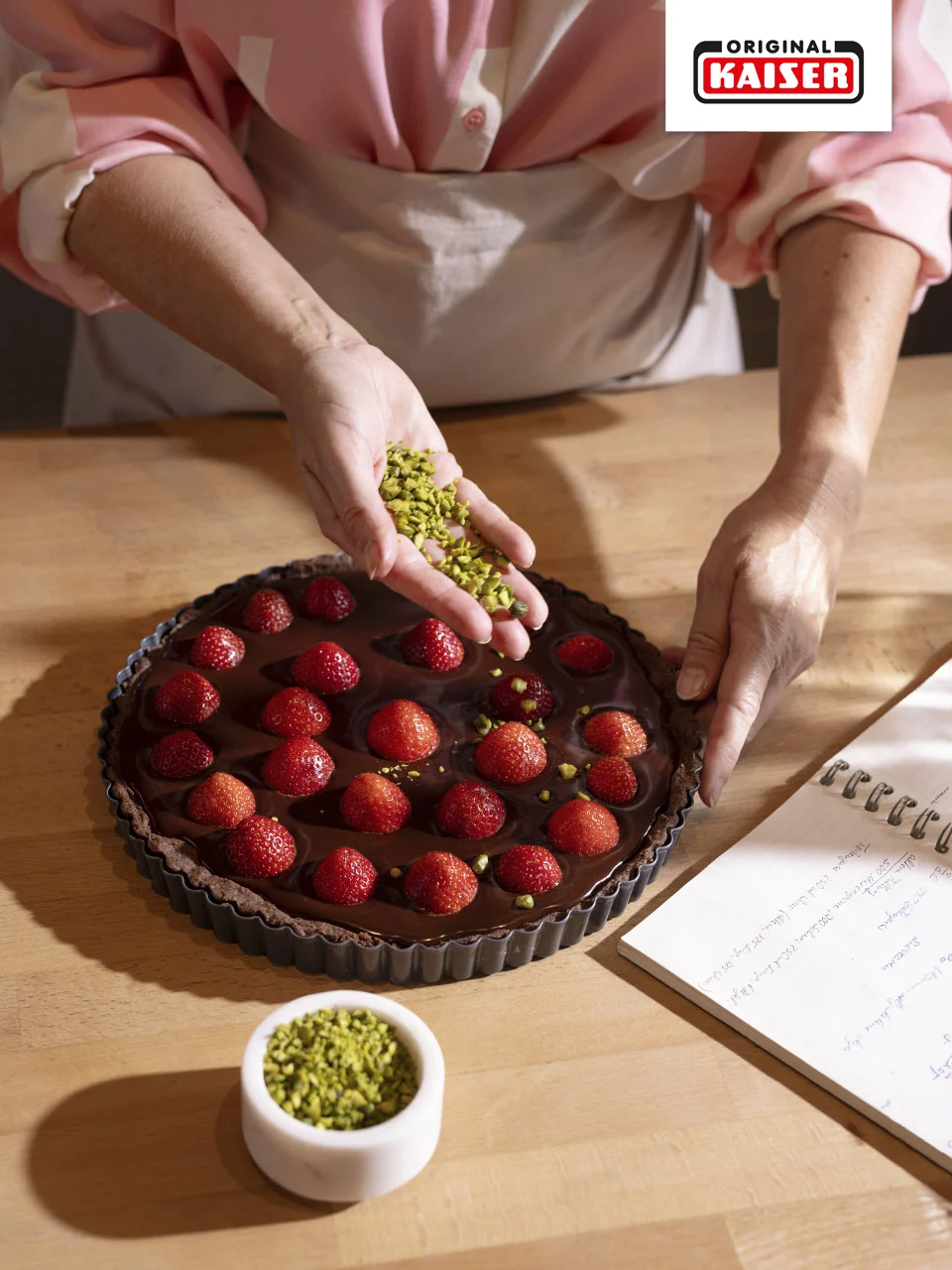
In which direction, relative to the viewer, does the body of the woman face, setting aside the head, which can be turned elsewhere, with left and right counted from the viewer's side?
facing the viewer

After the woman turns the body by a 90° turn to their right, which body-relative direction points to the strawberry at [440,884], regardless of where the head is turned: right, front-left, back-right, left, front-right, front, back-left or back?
left

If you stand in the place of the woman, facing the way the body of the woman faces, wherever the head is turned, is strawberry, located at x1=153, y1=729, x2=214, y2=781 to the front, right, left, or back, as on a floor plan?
front

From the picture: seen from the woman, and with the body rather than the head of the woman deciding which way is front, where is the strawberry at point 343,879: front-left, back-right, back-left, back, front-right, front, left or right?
front

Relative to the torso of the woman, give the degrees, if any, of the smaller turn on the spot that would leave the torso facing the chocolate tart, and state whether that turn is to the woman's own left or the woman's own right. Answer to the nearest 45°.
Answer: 0° — they already face it

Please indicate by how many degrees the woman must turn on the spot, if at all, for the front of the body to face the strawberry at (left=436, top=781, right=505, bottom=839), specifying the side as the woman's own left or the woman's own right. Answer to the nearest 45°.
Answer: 0° — they already face it

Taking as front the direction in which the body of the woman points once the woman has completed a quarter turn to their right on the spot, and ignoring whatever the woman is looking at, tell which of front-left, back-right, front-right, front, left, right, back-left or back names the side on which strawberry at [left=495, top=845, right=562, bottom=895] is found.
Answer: left

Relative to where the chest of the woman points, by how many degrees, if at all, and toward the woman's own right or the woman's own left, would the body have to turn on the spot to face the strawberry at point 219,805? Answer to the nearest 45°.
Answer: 0° — they already face it

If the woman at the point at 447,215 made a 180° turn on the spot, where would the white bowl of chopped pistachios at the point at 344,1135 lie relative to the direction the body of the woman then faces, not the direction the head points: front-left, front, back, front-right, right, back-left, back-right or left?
back
